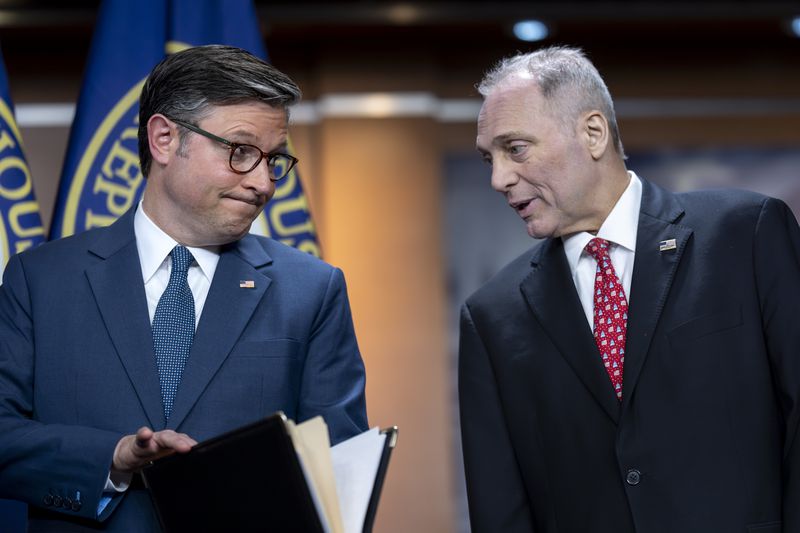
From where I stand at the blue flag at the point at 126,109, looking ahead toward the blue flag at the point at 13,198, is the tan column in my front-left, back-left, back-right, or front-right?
back-right

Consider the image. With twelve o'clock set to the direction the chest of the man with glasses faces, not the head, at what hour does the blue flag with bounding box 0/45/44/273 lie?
The blue flag is roughly at 5 o'clock from the man with glasses.

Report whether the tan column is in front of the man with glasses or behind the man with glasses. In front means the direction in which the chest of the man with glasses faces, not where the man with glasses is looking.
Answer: behind

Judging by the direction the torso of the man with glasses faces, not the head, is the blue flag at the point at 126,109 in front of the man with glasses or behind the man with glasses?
behind

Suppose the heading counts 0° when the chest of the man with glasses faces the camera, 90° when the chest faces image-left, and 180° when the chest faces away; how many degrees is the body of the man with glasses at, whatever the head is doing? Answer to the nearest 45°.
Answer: approximately 0°
